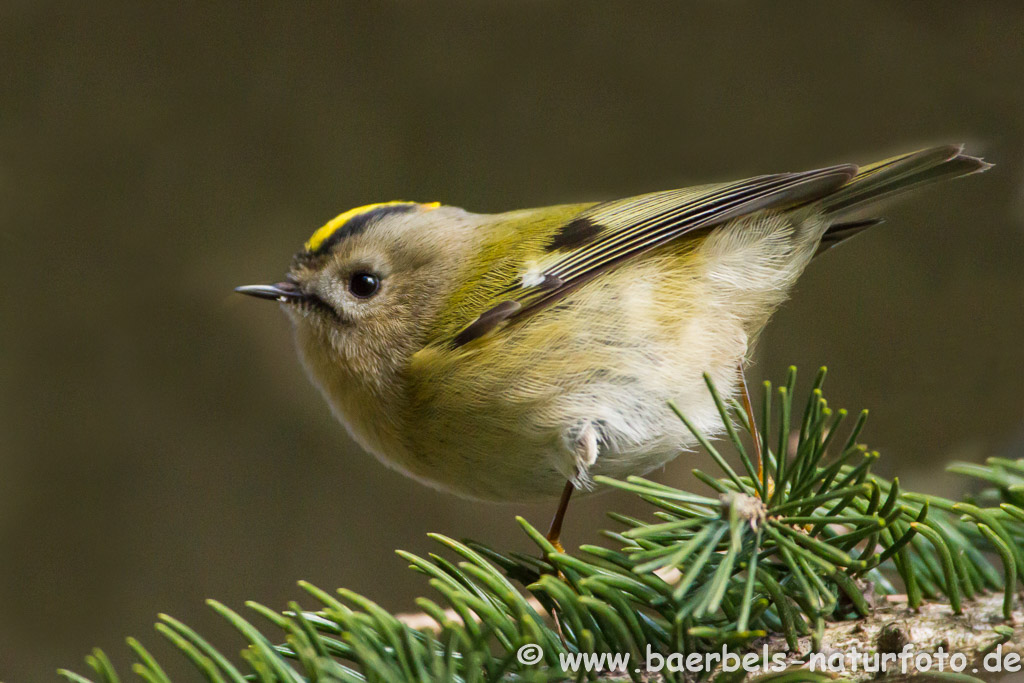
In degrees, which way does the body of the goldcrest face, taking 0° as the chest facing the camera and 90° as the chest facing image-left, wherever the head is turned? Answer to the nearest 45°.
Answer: approximately 90°
